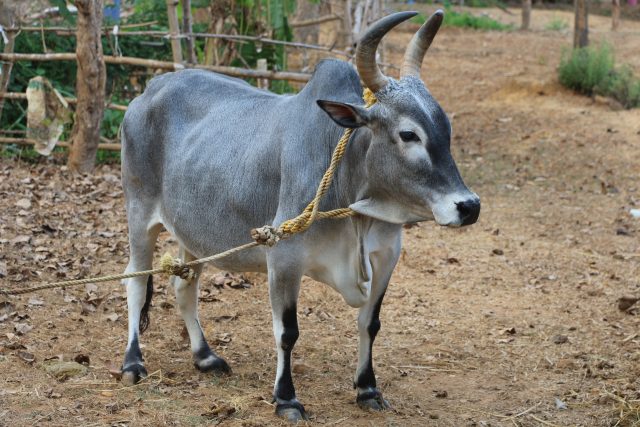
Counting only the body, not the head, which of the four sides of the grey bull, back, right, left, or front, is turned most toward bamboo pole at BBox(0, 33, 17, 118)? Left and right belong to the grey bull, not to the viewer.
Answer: back

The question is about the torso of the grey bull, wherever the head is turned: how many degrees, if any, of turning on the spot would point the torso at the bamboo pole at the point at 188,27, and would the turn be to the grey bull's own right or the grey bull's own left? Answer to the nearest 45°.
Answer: approximately 135° to the grey bull's own left

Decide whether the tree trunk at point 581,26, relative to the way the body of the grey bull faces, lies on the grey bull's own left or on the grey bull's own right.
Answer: on the grey bull's own left

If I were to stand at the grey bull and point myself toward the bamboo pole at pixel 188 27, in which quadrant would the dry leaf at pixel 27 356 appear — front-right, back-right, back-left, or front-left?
front-left

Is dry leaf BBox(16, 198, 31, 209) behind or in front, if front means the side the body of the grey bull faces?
behind

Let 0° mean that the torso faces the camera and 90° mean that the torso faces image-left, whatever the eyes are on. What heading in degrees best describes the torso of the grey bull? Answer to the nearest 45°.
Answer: approximately 315°

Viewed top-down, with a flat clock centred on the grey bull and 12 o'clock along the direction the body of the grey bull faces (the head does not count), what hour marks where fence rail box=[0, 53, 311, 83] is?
The fence rail is roughly at 7 o'clock from the grey bull.

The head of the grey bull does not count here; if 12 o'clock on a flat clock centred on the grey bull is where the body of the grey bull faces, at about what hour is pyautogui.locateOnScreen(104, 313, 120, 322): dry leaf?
The dry leaf is roughly at 6 o'clock from the grey bull.

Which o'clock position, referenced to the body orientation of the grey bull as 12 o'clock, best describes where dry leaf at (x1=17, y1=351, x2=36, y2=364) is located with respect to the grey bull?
The dry leaf is roughly at 5 o'clock from the grey bull.

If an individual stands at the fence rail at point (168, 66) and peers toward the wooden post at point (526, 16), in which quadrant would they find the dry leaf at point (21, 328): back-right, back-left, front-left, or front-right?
back-right

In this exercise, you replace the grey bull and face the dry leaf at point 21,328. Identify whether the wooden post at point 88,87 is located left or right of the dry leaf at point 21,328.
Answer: right
